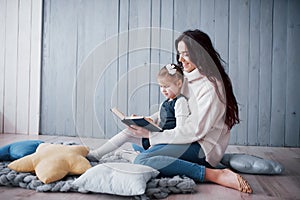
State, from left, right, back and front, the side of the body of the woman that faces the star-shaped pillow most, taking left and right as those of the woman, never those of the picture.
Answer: front

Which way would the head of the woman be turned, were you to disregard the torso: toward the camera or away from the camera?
toward the camera

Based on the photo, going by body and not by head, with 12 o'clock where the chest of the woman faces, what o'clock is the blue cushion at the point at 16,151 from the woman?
The blue cushion is roughly at 12 o'clock from the woman.

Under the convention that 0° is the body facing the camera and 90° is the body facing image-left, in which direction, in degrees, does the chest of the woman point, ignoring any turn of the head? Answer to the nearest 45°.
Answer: approximately 90°

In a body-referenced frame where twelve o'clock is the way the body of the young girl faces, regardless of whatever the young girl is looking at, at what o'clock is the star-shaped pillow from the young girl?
The star-shaped pillow is roughly at 1 o'clock from the young girl.

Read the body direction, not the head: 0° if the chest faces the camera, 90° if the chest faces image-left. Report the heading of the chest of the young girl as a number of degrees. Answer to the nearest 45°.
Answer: approximately 45°

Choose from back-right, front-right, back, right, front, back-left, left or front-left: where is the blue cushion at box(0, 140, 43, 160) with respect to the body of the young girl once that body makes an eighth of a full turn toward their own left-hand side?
right
